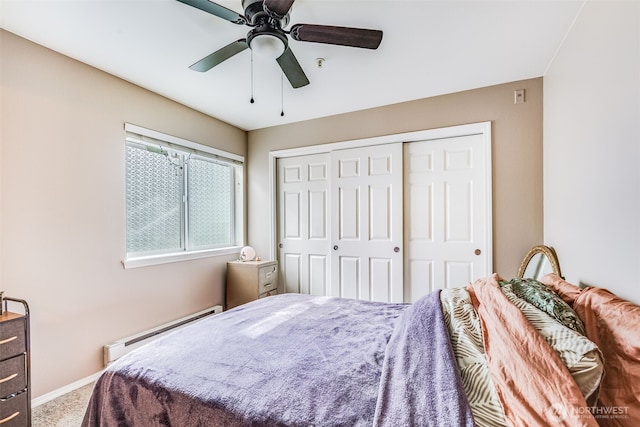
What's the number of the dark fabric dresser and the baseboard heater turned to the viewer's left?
0

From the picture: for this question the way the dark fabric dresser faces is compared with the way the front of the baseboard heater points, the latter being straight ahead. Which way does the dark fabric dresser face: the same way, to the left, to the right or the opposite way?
the same way

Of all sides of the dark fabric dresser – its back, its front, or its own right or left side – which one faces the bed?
front

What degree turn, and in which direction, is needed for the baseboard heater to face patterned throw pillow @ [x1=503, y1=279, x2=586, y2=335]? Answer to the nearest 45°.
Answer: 0° — it already faces it

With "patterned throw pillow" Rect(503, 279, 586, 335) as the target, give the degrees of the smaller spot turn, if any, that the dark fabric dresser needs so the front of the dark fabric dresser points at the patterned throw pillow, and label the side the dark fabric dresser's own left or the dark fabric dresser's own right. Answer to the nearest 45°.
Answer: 0° — it already faces it

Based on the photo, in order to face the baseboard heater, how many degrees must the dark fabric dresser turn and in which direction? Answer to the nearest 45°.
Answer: approximately 90° to its left

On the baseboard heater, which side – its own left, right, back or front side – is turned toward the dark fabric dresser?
right

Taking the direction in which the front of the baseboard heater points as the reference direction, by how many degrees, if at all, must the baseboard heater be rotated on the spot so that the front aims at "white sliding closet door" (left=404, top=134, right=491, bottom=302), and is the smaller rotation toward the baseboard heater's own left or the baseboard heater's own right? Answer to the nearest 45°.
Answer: approximately 45° to the baseboard heater's own left

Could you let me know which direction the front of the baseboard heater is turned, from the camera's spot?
facing the viewer and to the right of the viewer

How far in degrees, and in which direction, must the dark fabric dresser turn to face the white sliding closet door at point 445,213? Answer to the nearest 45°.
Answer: approximately 45° to its left

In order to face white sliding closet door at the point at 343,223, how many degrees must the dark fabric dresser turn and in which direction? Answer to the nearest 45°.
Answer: approximately 45° to its left
